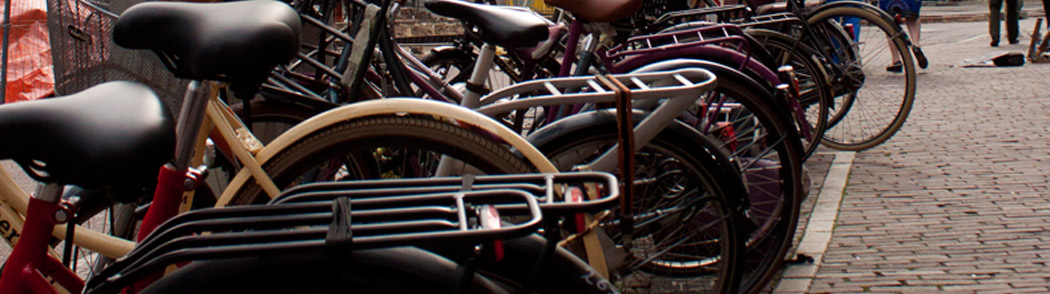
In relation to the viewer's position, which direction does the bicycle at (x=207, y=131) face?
facing to the left of the viewer

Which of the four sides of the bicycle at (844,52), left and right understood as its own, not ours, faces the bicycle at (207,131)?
left

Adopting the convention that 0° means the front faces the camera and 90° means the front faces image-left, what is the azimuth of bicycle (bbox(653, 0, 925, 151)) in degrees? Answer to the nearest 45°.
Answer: approximately 90°

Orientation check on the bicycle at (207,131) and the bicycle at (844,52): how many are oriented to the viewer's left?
2

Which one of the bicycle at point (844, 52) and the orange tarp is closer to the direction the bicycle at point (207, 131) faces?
the orange tarp

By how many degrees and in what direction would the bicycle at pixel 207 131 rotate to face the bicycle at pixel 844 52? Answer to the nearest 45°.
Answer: approximately 135° to its right
